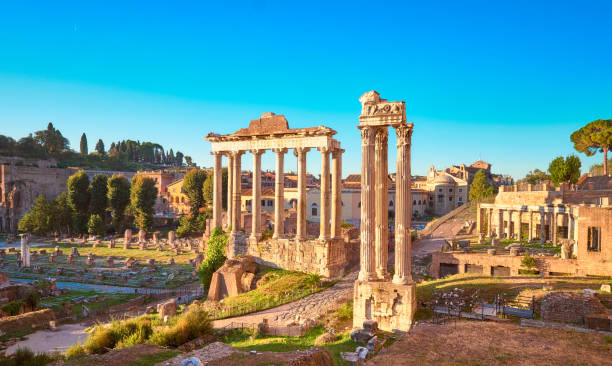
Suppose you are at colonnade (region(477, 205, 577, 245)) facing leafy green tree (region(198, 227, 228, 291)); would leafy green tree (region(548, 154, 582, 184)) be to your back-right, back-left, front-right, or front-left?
back-right

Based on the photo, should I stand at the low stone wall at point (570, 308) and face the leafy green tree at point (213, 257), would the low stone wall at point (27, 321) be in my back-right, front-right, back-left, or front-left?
front-left

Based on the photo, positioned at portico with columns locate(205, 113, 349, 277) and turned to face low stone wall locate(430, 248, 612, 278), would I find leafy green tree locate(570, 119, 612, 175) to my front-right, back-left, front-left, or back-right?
front-left

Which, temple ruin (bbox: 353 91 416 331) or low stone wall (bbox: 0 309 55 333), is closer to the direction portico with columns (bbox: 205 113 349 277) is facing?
the low stone wall

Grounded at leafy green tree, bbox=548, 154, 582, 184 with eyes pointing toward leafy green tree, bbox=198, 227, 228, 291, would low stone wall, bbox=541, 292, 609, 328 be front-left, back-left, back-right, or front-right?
front-left

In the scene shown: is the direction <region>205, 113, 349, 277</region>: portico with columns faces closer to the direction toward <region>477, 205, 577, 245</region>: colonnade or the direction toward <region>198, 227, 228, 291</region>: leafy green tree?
the leafy green tree
